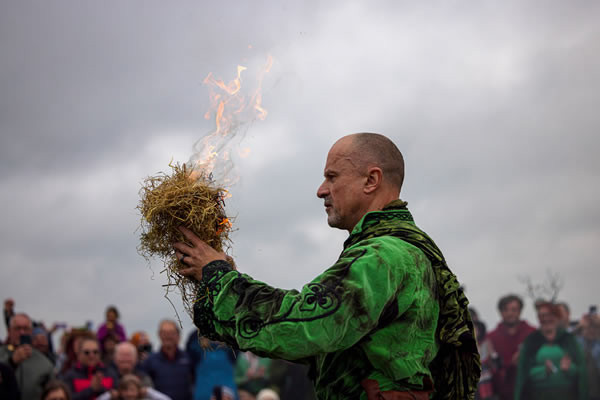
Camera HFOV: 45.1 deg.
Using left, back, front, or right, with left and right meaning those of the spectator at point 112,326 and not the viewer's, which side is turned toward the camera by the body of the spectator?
front

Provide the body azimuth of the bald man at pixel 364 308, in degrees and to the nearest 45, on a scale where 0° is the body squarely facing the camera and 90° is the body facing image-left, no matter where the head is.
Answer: approximately 90°

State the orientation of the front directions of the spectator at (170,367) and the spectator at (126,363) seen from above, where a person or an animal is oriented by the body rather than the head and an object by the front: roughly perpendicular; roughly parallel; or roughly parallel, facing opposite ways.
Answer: roughly parallel

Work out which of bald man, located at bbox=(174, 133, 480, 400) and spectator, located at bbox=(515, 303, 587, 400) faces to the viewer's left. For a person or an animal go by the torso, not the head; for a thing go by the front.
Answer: the bald man

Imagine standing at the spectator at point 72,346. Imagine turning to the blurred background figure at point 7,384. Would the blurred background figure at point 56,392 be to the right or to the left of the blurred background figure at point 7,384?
left

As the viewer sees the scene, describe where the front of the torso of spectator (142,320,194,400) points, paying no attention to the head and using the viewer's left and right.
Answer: facing the viewer

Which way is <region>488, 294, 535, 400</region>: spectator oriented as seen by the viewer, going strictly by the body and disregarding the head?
toward the camera

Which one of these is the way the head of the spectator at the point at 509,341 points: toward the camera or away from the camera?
toward the camera

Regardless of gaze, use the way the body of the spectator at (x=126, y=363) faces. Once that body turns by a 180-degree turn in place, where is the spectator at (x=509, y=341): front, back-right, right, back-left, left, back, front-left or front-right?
right

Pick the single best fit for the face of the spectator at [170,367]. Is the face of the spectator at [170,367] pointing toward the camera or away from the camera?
toward the camera

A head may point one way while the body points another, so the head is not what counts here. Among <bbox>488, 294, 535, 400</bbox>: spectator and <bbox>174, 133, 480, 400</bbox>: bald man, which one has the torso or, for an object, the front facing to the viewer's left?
the bald man

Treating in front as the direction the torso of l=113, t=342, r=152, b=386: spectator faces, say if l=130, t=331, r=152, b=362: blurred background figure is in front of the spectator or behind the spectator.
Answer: behind

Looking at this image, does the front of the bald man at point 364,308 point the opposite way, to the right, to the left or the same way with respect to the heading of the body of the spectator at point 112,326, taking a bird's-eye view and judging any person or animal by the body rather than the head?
to the right

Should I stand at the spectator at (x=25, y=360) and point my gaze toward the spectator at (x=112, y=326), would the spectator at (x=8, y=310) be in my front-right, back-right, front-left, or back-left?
front-left

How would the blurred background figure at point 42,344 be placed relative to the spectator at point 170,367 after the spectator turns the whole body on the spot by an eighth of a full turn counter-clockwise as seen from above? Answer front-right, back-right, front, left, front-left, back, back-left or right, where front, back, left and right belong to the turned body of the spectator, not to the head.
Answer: back-right

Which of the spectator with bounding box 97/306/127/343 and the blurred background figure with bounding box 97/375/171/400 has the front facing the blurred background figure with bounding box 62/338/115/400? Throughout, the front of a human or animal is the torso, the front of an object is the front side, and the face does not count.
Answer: the spectator

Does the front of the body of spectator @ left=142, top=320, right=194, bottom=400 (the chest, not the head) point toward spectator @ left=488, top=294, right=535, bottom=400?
no
